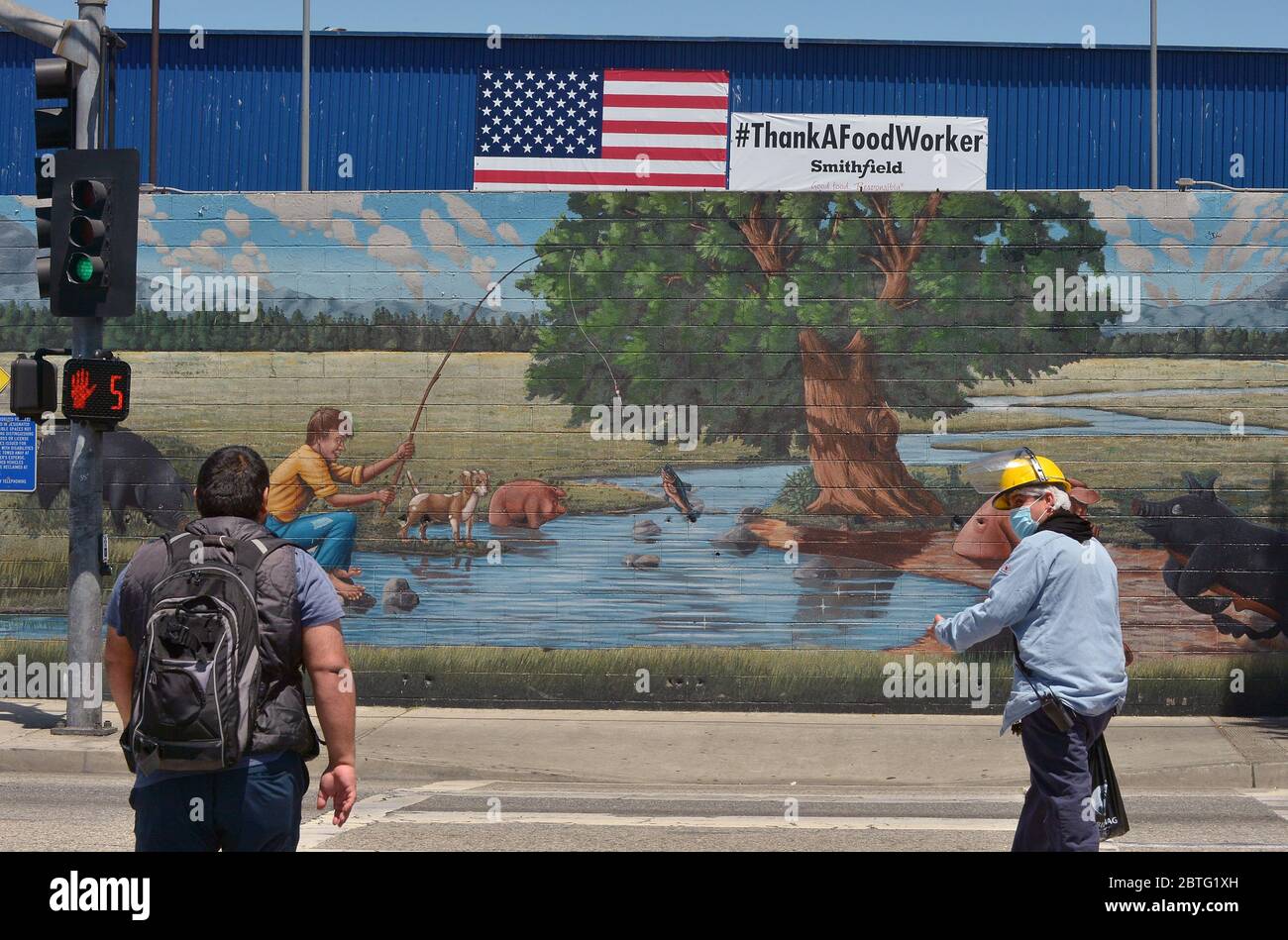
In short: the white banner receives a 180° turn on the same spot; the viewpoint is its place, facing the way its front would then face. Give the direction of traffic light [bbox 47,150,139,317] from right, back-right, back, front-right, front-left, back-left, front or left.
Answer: back-left

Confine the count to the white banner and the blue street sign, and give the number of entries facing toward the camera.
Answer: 2

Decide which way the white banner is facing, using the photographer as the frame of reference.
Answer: facing the viewer

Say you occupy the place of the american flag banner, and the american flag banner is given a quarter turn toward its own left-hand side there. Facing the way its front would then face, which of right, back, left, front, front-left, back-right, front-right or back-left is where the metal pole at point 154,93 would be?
back

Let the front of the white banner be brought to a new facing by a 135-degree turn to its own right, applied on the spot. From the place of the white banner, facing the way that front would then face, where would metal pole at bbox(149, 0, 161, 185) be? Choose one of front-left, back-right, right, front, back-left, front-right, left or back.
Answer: front-left

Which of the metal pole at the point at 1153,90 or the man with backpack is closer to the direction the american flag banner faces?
the man with backpack

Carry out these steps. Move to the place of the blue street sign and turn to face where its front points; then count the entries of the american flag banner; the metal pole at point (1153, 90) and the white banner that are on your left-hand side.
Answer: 3

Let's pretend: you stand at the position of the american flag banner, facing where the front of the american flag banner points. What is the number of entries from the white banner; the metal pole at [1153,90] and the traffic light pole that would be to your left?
2

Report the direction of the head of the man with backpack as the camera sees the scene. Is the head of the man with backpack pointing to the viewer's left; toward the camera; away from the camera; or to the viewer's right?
away from the camera

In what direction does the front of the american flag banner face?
toward the camera

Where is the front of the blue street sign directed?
toward the camera

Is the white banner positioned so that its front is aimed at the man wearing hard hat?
yes

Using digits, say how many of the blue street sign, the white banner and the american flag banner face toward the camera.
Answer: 3

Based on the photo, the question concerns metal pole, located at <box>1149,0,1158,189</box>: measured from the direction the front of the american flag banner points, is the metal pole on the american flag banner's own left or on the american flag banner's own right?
on the american flag banner's own left

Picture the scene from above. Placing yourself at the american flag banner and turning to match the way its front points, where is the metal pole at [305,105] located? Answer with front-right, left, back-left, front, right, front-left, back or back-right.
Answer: right
